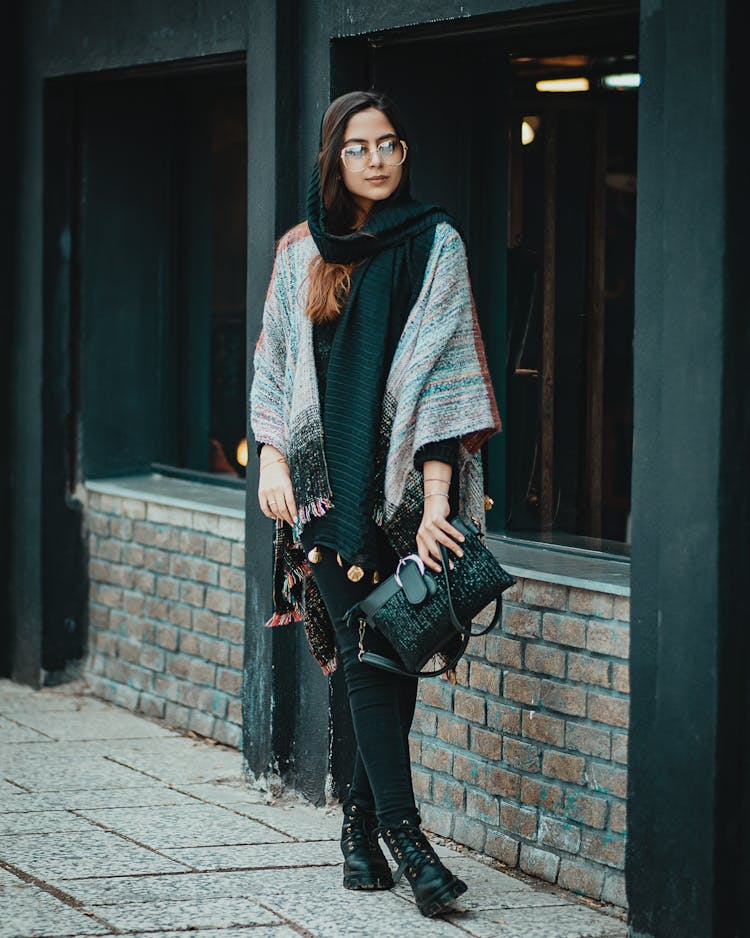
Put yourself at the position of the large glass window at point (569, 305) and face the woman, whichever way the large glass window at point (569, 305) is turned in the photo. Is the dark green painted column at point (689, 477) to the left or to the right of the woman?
left

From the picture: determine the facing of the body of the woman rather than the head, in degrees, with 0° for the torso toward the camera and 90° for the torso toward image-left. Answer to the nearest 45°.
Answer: approximately 0°

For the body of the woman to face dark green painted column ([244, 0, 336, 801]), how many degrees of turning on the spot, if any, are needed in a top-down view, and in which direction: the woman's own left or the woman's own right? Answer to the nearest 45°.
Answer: approximately 180°

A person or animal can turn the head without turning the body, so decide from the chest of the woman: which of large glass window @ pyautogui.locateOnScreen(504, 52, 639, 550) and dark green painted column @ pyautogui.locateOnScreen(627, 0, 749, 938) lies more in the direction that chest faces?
the dark green painted column

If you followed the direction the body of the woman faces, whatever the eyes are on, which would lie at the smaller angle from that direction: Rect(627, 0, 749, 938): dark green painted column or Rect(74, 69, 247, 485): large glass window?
the dark green painted column

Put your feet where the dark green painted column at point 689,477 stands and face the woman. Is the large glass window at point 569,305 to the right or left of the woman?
right

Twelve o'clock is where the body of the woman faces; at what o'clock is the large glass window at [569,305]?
The large glass window is roughly at 7 o'clock from the woman.

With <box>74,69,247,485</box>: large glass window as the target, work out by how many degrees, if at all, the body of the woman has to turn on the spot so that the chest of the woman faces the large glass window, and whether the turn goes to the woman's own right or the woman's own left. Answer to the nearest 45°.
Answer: approximately 180°

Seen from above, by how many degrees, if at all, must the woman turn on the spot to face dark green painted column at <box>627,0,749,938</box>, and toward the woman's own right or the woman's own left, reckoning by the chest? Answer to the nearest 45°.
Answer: approximately 45° to the woman's own left
